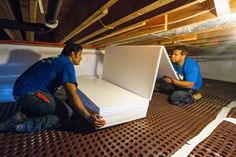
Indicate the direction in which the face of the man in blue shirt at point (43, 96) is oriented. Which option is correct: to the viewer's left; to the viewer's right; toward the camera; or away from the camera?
to the viewer's right

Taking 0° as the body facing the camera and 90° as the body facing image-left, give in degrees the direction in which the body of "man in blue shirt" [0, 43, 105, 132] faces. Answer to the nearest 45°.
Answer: approximately 270°

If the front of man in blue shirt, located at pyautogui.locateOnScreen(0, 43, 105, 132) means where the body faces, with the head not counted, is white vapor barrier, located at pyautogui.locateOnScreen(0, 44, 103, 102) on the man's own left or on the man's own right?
on the man's own left

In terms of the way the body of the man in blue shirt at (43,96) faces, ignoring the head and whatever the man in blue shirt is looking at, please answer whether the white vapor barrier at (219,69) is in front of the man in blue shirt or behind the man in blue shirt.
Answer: in front

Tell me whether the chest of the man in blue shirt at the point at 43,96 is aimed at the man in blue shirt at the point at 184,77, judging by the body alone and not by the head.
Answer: yes

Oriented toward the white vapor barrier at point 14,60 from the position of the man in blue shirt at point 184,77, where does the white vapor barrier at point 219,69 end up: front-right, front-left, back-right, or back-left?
back-right
